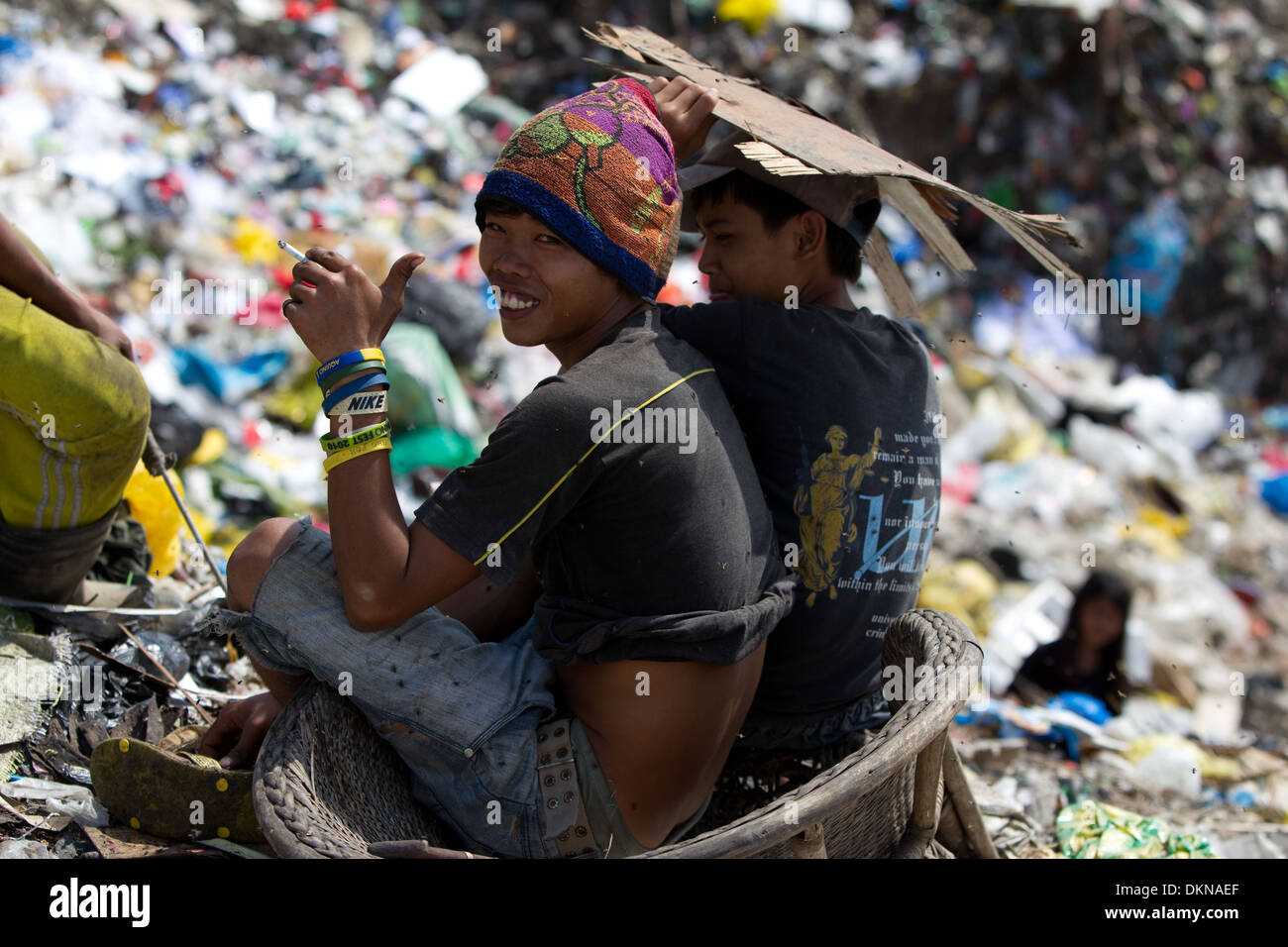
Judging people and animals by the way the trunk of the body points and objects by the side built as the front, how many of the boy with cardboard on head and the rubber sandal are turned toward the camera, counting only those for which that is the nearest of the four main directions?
0

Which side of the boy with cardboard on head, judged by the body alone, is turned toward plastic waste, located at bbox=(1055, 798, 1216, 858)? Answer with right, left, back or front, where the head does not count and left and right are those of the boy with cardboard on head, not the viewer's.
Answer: right

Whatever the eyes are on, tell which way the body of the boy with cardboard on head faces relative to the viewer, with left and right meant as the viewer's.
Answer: facing away from the viewer and to the left of the viewer

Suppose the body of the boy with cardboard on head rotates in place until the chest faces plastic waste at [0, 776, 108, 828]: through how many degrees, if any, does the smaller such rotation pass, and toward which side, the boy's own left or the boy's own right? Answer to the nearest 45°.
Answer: approximately 45° to the boy's own left

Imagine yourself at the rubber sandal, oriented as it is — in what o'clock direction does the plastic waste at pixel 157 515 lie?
The plastic waste is roughly at 3 o'clock from the rubber sandal.

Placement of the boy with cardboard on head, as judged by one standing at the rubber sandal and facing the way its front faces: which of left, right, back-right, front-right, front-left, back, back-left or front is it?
back

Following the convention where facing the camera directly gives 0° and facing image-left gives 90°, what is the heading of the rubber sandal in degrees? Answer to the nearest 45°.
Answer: approximately 90°
